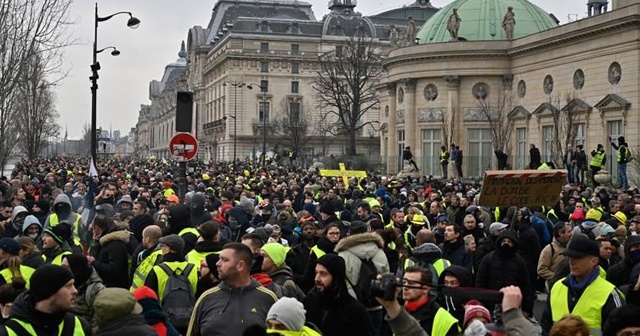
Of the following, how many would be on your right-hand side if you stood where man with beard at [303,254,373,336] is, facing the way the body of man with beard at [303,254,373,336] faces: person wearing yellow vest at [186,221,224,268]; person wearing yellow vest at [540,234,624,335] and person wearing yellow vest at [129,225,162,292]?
2

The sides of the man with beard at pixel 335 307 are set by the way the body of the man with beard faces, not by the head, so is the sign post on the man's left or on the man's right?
on the man's right

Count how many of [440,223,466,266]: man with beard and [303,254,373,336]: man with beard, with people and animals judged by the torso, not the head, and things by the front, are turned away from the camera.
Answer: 0

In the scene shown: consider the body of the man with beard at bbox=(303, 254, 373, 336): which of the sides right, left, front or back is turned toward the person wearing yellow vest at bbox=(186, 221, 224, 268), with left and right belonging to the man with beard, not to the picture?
right

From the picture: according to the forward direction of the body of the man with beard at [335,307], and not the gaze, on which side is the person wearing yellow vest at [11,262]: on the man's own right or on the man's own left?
on the man's own right

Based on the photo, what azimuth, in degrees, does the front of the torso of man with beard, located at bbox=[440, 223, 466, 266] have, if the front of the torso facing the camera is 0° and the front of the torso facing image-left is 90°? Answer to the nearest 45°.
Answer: approximately 45°

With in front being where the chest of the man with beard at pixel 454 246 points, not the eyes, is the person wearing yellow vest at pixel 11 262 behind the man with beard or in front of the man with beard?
in front

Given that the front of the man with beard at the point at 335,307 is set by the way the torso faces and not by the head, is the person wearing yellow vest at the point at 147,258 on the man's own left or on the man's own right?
on the man's own right

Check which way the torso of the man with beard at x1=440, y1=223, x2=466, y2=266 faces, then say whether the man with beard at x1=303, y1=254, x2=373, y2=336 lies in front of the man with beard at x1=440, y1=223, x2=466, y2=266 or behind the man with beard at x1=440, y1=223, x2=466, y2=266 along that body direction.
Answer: in front
